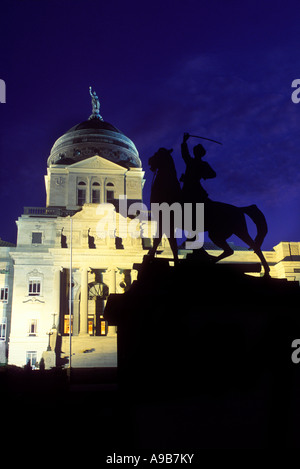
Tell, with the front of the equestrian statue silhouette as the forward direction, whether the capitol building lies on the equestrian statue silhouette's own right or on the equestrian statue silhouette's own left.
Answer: on the equestrian statue silhouette's own right

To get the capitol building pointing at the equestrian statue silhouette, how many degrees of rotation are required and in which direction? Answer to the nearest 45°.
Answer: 0° — it already faces it

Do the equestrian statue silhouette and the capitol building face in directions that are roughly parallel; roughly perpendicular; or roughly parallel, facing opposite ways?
roughly perpendicular

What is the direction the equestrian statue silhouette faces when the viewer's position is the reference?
facing to the left of the viewer

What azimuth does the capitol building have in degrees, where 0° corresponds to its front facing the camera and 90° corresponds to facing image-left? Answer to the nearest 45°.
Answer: approximately 0°

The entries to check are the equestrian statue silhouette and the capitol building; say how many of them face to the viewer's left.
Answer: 1
